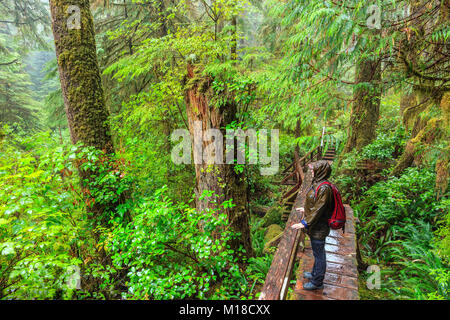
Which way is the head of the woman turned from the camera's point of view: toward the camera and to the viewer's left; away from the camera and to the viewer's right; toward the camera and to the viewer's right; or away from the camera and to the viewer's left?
away from the camera and to the viewer's left

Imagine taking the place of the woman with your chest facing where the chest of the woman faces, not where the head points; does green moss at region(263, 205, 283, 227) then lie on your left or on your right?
on your right

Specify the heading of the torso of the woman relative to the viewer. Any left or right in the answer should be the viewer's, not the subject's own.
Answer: facing to the left of the viewer

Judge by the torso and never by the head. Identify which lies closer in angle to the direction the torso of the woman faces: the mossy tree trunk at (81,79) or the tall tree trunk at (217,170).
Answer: the mossy tree trunk

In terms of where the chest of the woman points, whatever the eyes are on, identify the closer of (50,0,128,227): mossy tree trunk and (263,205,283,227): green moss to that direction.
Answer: the mossy tree trunk
